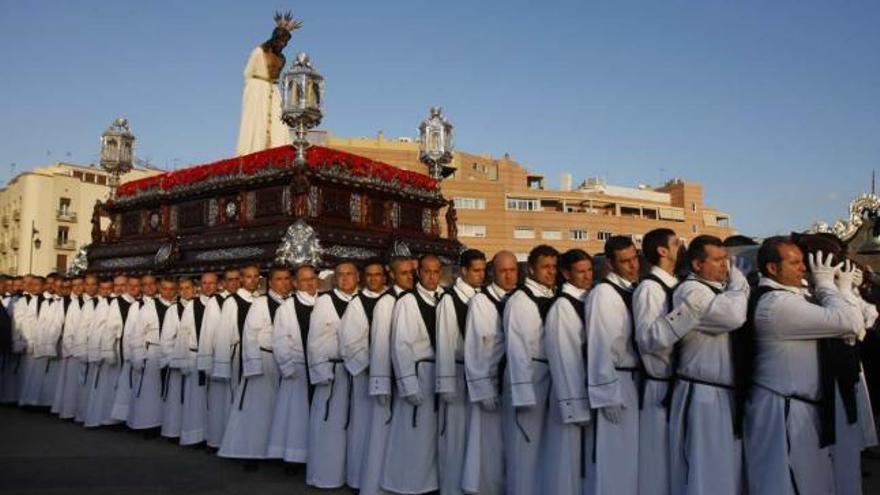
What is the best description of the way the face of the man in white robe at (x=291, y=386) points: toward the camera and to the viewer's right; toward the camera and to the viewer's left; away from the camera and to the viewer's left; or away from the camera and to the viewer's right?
toward the camera and to the viewer's right

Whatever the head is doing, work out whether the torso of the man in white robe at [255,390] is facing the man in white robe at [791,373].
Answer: yes

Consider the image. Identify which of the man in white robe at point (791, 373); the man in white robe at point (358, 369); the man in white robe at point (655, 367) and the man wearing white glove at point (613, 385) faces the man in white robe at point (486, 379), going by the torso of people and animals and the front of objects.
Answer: the man in white robe at point (358, 369)

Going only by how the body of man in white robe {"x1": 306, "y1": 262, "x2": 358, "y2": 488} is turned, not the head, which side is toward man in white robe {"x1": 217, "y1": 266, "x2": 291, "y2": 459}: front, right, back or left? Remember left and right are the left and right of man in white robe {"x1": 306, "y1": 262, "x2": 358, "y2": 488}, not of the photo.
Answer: back

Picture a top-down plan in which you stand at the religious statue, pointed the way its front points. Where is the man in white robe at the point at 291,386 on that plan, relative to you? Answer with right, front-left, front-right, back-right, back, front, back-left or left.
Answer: front-right

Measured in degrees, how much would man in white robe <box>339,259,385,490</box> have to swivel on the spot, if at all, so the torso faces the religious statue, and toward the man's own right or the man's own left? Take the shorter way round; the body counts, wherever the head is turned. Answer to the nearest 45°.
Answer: approximately 135° to the man's own left

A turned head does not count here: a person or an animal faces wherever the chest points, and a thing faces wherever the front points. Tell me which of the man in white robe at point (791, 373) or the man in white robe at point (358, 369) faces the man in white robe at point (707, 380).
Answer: the man in white robe at point (358, 369)

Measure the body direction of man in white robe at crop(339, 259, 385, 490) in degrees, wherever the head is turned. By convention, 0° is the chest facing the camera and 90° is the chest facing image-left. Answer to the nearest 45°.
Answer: approximately 315°

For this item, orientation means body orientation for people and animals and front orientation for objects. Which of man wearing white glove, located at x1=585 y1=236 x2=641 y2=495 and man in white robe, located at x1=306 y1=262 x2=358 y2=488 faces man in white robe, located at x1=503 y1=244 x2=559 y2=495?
man in white robe, located at x1=306 y1=262 x2=358 y2=488
